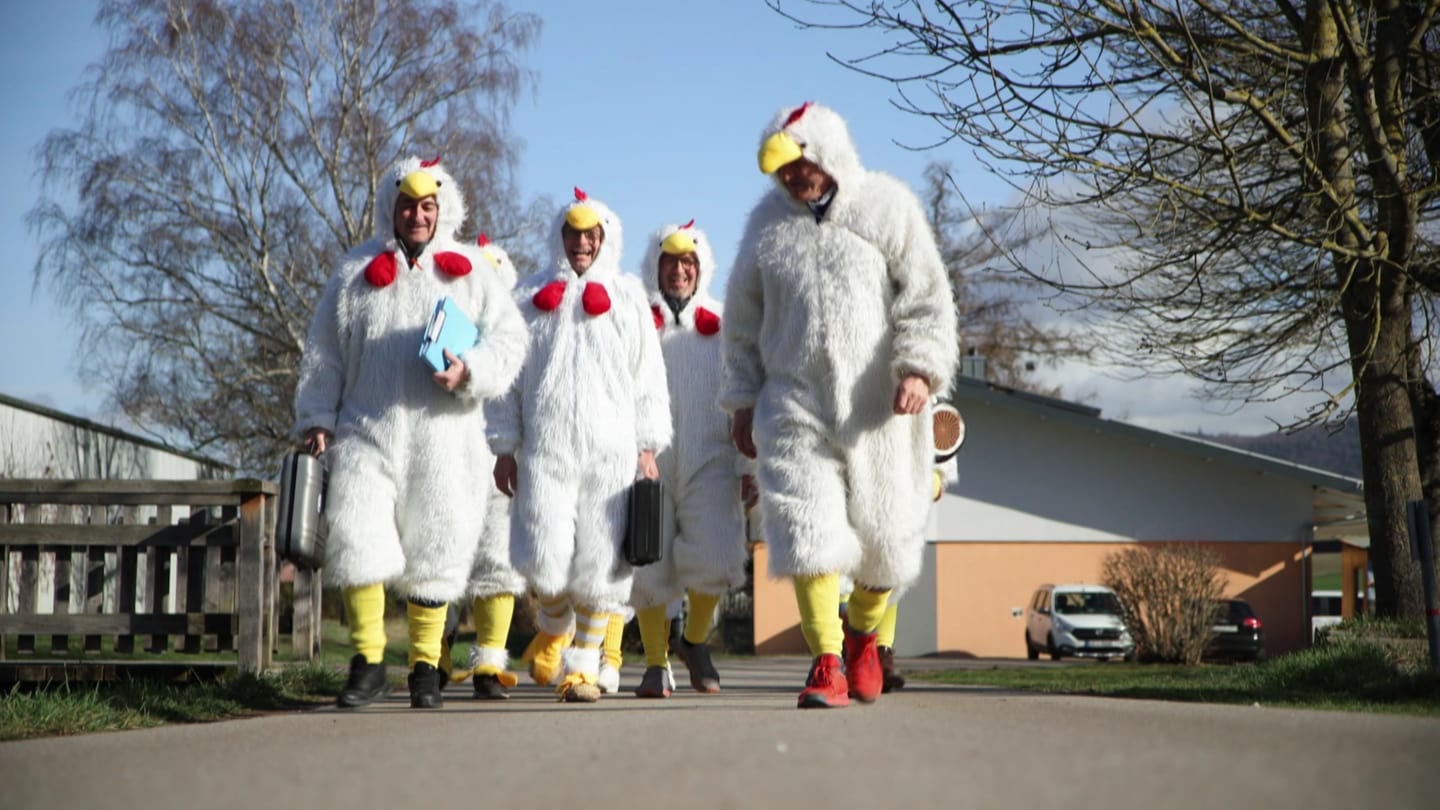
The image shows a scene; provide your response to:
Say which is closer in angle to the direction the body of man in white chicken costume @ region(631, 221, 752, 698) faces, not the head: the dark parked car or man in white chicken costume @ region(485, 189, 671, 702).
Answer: the man in white chicken costume

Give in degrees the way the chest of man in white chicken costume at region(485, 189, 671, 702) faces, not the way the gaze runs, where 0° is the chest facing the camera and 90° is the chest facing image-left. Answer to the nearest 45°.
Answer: approximately 0°

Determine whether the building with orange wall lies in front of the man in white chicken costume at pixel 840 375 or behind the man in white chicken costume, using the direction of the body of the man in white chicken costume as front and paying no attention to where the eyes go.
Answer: behind

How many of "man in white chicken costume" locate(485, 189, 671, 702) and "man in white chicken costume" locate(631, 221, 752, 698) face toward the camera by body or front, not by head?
2

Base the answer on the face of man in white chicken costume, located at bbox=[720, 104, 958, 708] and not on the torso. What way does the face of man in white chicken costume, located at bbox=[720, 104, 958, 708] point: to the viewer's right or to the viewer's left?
to the viewer's left
